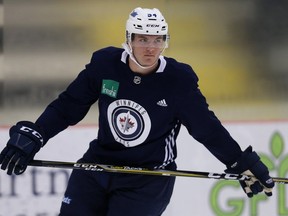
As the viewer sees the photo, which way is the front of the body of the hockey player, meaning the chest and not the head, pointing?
toward the camera
